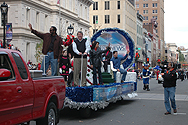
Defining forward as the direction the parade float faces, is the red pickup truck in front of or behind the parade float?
in front

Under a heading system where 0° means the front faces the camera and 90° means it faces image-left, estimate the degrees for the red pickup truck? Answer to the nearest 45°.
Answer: approximately 45°

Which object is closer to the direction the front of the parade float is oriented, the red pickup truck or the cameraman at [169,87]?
the red pickup truck

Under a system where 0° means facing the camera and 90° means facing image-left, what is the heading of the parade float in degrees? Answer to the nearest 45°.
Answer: approximately 45°

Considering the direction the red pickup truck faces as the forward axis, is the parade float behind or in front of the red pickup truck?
behind

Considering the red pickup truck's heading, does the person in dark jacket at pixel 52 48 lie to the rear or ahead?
to the rear

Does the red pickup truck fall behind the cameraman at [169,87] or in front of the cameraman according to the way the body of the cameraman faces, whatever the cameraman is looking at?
in front
